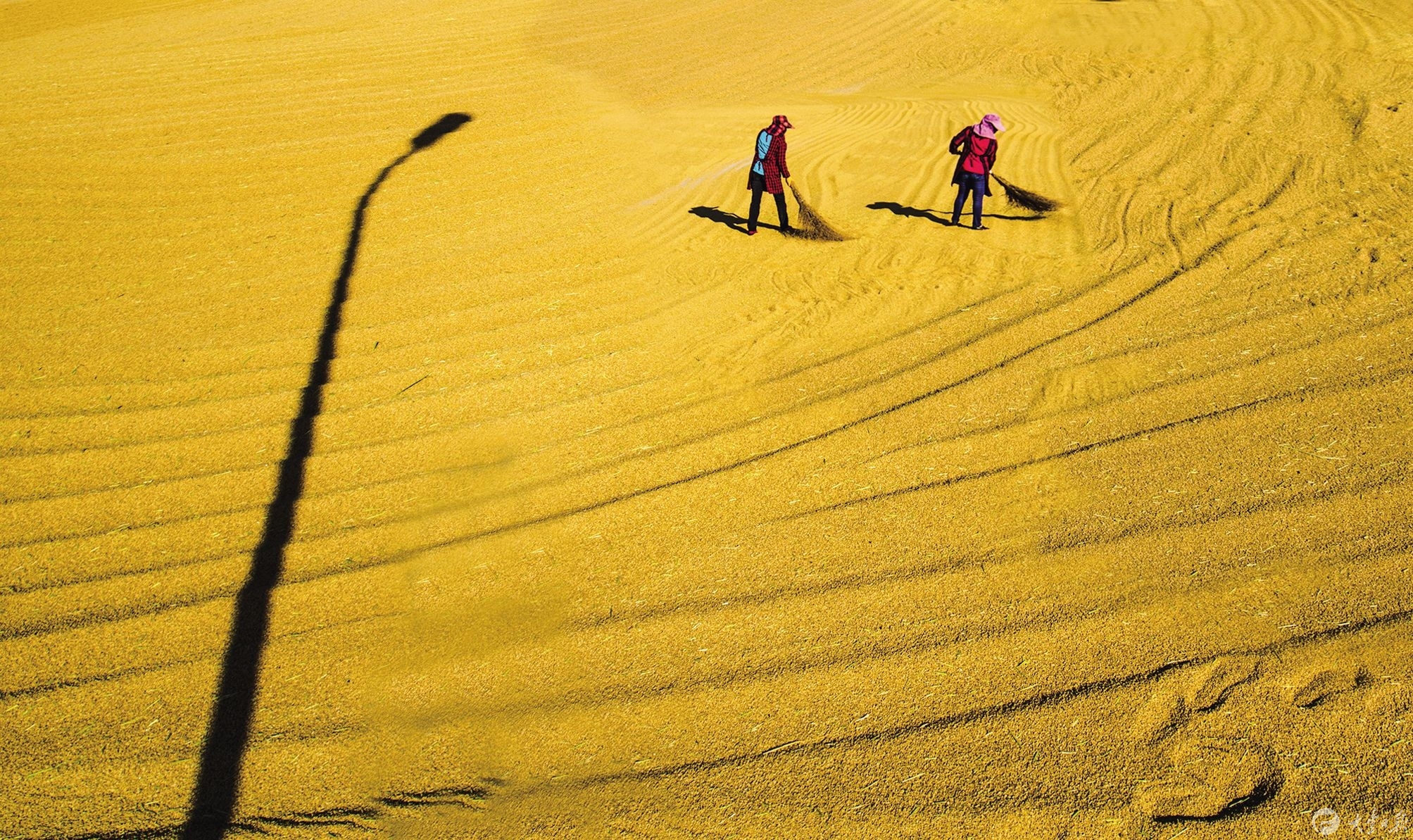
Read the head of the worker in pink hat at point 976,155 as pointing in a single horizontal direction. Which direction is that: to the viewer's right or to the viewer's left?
to the viewer's right

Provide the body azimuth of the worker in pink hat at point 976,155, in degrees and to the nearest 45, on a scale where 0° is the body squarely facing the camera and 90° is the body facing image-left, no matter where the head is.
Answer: approximately 315°
